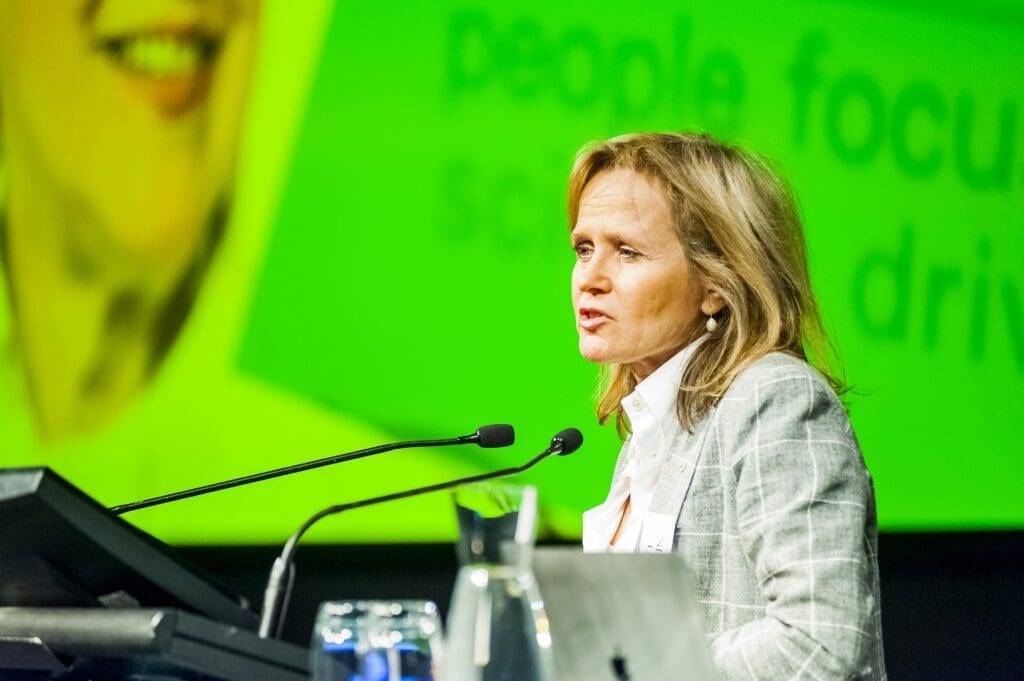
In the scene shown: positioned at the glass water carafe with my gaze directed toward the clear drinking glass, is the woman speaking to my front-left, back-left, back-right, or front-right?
back-right

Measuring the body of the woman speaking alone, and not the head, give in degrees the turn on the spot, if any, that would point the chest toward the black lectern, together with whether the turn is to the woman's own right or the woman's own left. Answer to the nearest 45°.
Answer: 0° — they already face it

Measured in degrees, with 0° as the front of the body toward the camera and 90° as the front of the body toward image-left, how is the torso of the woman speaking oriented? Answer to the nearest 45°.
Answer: approximately 45°

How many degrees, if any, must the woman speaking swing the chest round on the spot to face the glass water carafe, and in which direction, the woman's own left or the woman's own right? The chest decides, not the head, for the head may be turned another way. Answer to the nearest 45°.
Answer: approximately 45° to the woman's own left

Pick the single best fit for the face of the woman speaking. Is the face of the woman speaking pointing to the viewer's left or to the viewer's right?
to the viewer's left
